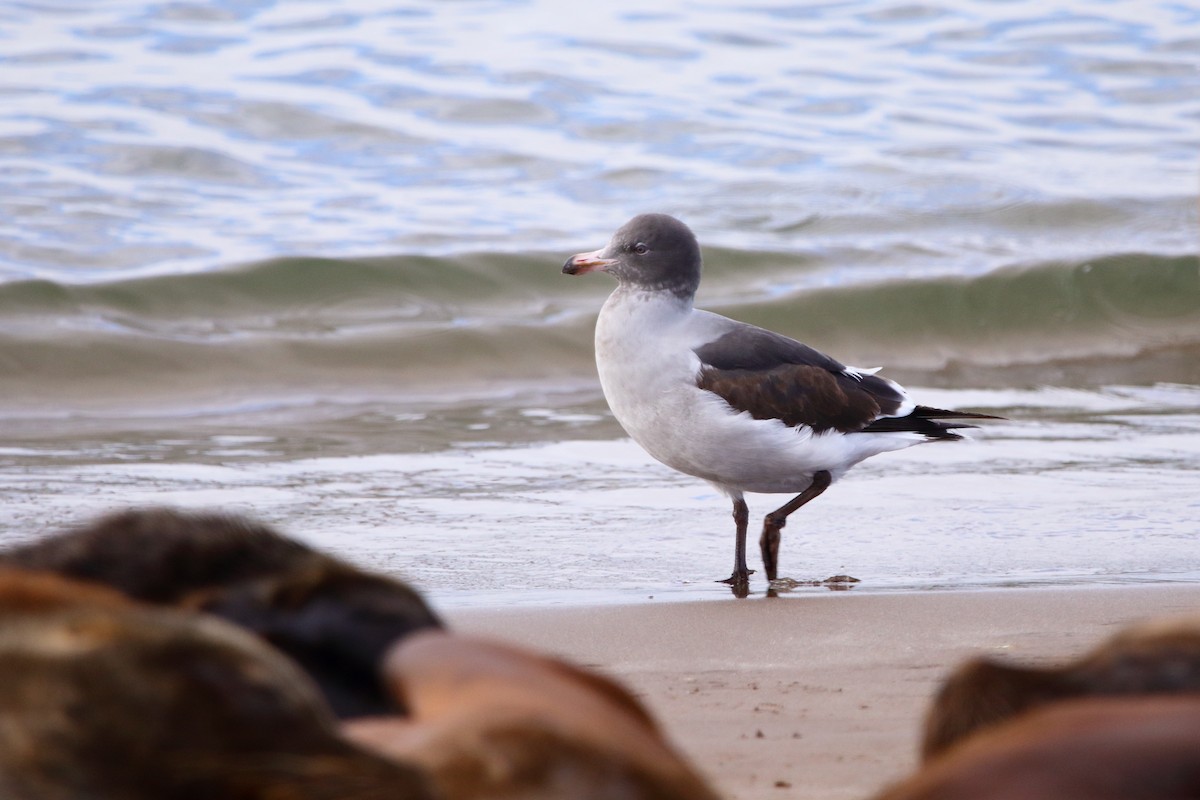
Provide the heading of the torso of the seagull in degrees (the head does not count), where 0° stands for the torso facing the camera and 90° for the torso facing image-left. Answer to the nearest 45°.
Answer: approximately 90°
